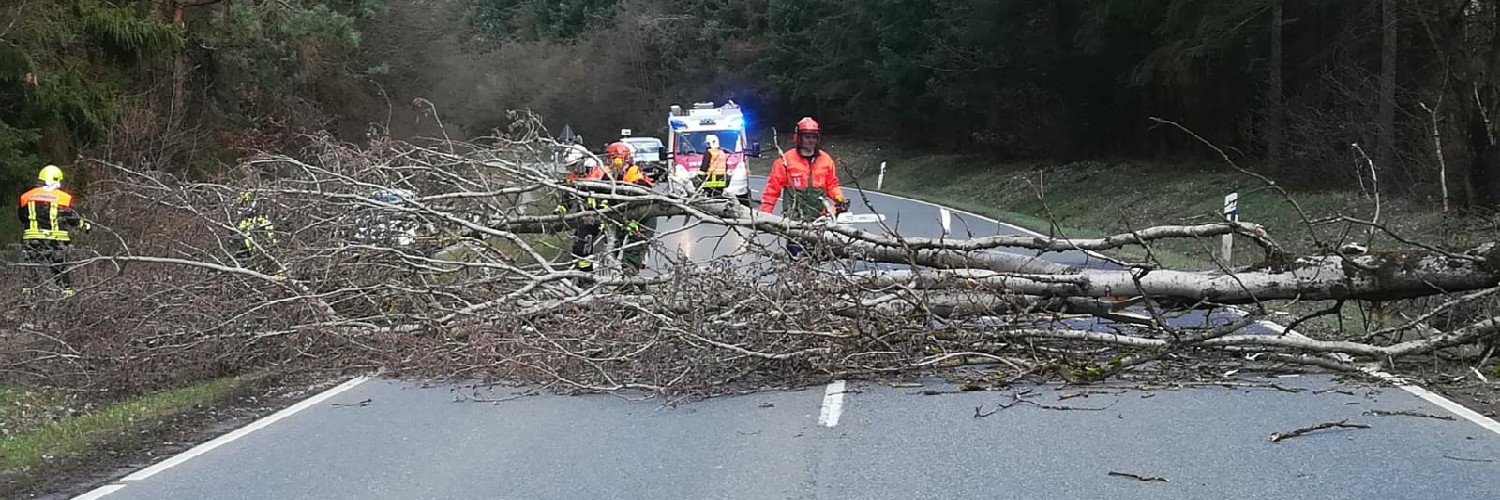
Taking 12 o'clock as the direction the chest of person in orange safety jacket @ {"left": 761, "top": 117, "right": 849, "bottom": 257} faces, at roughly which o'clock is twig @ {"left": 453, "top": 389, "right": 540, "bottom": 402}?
The twig is roughly at 1 o'clock from the person in orange safety jacket.

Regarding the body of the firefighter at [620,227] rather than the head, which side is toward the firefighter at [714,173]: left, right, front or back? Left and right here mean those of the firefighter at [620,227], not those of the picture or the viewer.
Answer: back

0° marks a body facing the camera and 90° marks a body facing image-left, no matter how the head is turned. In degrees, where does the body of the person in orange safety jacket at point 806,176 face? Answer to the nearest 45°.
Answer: approximately 0°

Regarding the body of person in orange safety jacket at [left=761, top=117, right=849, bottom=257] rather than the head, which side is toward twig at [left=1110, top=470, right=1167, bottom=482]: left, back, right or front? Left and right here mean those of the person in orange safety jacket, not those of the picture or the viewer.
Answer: front

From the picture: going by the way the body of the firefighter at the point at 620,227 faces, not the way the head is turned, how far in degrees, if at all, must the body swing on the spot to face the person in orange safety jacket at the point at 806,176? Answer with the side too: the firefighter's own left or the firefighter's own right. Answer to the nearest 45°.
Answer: approximately 90° to the firefighter's own left

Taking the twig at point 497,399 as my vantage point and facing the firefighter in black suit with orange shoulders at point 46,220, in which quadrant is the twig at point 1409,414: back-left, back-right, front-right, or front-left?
back-right

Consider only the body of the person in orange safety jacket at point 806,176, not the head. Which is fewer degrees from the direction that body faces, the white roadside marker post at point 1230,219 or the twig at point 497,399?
the twig

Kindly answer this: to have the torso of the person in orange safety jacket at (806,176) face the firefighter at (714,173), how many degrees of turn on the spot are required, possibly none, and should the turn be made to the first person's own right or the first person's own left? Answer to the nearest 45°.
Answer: approximately 180°

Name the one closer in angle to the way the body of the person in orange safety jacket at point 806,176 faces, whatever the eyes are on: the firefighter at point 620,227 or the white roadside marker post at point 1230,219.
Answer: the firefighter

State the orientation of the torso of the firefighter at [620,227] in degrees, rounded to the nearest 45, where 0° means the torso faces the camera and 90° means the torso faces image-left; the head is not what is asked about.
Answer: approximately 0°
